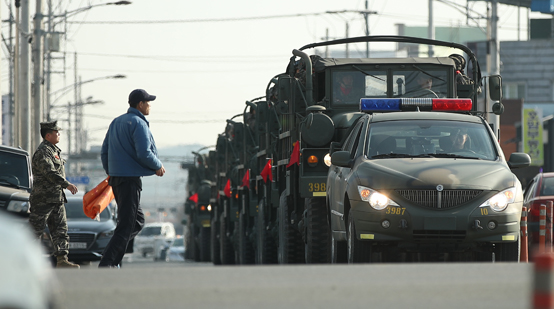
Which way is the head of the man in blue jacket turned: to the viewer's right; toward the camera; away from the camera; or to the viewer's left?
to the viewer's right

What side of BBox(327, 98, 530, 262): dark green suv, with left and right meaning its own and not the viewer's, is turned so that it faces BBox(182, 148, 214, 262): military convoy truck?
back

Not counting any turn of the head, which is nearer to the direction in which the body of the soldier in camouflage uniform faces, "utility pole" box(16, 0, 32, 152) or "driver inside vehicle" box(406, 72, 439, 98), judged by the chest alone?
the driver inside vehicle

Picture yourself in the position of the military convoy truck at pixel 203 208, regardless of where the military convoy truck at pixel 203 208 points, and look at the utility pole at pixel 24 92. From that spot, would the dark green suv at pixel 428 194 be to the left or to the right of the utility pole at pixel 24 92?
left

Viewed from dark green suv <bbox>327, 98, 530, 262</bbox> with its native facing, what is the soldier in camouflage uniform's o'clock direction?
The soldier in camouflage uniform is roughly at 4 o'clock from the dark green suv.

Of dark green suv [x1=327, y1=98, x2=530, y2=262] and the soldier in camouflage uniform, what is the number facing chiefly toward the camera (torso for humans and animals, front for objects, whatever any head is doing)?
1

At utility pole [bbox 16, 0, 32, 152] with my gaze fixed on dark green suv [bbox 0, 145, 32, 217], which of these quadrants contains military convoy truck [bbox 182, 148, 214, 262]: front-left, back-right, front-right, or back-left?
back-left

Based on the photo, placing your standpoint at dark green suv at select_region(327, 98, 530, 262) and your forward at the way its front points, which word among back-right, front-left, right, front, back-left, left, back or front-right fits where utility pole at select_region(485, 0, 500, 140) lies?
back

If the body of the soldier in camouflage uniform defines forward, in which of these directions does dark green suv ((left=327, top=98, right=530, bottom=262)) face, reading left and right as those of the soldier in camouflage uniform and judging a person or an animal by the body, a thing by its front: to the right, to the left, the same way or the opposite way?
to the right

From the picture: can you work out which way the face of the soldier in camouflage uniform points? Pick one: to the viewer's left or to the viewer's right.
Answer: to the viewer's right

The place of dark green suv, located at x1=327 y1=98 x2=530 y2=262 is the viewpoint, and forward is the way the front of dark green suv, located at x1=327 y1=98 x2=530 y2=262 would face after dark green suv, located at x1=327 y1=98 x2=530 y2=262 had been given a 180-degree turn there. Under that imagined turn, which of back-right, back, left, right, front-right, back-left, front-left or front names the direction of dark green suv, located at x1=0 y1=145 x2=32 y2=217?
front-left

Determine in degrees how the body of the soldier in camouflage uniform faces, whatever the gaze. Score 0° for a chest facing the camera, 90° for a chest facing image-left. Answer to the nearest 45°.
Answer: approximately 270°
